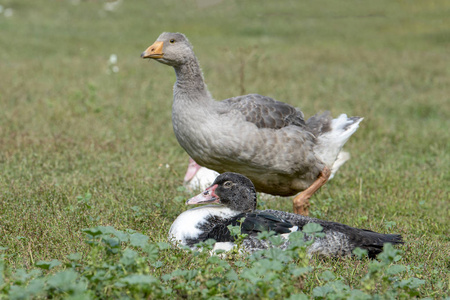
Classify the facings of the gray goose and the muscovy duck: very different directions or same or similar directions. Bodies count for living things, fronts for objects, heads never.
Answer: same or similar directions

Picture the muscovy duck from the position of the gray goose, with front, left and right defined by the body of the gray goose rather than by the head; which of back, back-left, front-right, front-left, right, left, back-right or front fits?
left

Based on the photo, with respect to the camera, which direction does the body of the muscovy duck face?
to the viewer's left

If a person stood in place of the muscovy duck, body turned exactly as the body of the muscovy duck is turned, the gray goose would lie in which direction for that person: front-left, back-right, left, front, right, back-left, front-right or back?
right

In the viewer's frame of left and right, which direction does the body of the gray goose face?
facing to the left of the viewer
